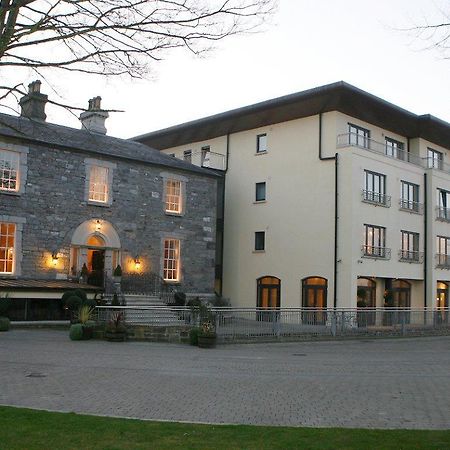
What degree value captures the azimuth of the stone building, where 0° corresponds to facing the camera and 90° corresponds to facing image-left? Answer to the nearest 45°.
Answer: approximately 315°

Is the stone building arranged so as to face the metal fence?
yes
